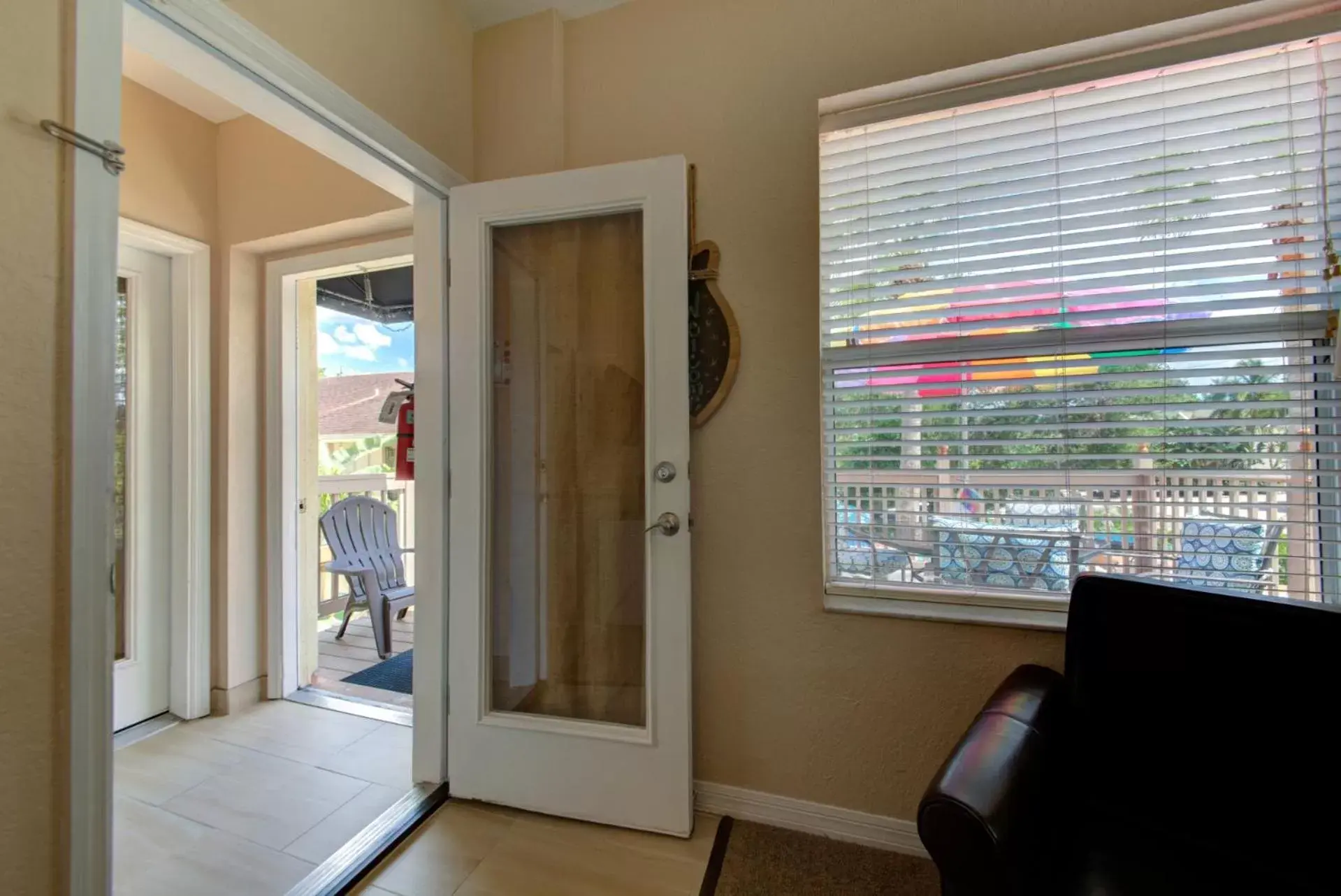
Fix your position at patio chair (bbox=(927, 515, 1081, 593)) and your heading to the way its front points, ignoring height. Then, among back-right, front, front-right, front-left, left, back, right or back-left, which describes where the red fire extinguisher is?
left

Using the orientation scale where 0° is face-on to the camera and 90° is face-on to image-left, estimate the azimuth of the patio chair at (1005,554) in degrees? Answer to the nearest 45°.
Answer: approximately 180°

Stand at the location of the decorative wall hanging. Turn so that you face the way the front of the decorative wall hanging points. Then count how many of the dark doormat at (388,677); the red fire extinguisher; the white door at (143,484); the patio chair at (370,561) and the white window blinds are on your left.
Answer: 1

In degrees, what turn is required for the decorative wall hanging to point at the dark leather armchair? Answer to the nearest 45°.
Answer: approximately 45° to its left

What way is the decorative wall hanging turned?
toward the camera

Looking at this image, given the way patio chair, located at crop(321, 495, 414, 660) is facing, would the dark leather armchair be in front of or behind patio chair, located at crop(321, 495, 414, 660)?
in front

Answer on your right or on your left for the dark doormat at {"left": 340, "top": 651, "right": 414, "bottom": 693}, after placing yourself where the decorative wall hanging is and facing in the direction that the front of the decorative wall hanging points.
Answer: on your right

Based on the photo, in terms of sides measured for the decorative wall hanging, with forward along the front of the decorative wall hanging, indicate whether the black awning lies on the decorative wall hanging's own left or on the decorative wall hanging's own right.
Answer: on the decorative wall hanging's own right

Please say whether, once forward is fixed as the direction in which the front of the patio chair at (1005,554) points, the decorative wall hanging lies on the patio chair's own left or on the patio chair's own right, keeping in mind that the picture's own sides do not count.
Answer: on the patio chair's own left
